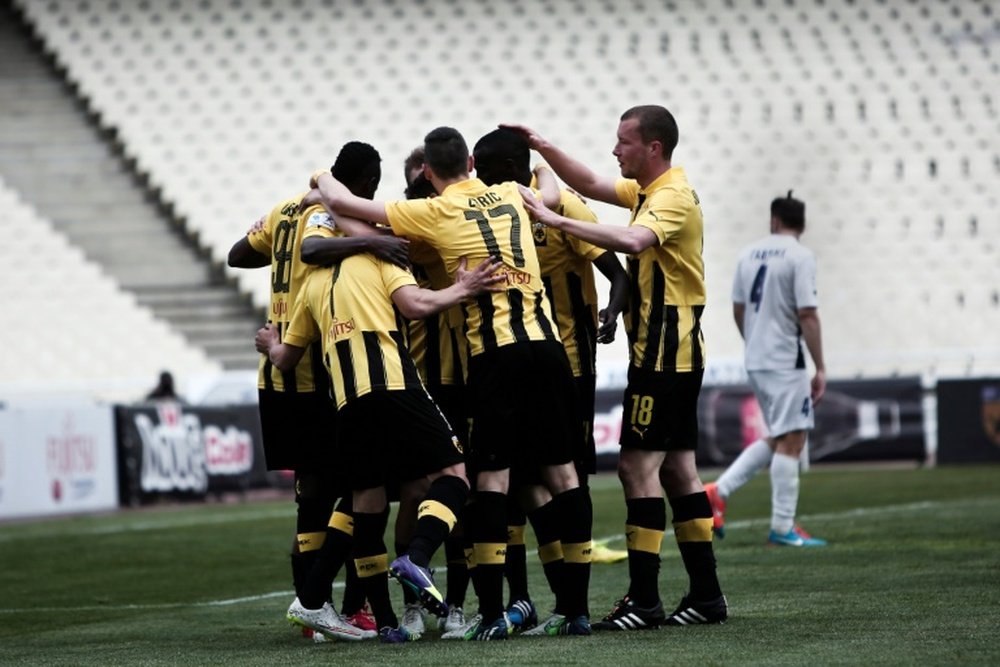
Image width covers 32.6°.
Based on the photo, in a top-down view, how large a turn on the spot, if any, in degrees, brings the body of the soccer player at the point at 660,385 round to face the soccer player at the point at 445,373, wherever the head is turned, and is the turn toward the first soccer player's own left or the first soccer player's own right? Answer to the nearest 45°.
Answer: approximately 45° to the first soccer player's own right

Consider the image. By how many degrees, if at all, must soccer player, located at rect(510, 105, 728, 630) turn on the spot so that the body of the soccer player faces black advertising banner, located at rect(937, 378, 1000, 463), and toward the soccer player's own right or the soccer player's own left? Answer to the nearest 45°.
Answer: approximately 90° to the soccer player's own right

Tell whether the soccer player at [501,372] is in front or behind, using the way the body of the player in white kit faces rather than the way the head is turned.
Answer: behind

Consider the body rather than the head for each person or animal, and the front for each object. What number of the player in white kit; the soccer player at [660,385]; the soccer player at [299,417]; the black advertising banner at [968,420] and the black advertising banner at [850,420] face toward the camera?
2

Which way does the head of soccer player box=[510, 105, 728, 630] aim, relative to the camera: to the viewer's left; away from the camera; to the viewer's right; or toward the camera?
to the viewer's left

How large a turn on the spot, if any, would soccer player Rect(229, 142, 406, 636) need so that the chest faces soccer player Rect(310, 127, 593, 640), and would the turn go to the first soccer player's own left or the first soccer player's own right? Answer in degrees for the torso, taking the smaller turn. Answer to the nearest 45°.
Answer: approximately 90° to the first soccer player's own right

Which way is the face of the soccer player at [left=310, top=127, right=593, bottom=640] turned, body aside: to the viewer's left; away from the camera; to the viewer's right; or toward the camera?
away from the camera

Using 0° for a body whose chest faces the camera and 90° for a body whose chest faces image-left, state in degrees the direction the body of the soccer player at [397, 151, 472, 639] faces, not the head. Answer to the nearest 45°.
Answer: approximately 0°

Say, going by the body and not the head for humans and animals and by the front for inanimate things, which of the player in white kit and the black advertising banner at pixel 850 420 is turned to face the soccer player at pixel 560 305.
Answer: the black advertising banner

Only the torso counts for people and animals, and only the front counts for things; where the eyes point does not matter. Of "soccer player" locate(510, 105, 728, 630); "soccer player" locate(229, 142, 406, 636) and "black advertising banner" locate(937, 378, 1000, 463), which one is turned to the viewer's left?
"soccer player" locate(510, 105, 728, 630)

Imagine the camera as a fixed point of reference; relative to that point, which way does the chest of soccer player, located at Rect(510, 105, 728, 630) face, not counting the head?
to the viewer's left

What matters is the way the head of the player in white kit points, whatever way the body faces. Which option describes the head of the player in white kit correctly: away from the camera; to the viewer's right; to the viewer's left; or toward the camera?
away from the camera
